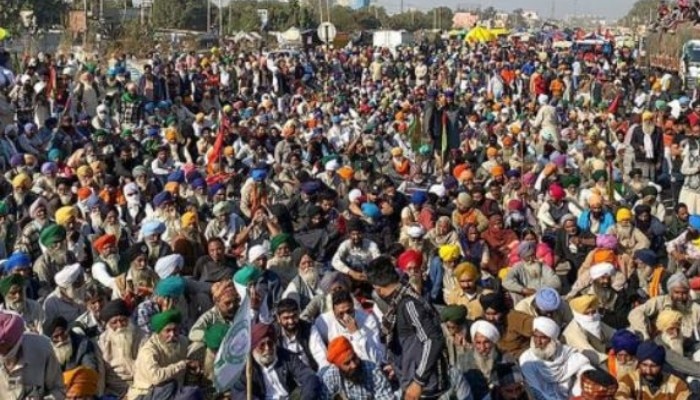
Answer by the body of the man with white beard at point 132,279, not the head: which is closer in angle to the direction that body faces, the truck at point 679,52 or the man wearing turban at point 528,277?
the man wearing turban

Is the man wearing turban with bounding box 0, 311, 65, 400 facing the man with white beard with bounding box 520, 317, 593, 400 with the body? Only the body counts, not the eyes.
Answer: no

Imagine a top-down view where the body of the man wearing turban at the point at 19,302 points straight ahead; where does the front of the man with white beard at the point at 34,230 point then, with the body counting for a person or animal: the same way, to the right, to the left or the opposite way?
the same way

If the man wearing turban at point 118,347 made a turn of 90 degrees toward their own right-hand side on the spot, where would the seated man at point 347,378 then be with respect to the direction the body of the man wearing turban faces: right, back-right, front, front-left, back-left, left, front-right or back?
back-left

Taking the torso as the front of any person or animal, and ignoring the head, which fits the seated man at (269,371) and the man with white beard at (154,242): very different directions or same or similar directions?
same or similar directions

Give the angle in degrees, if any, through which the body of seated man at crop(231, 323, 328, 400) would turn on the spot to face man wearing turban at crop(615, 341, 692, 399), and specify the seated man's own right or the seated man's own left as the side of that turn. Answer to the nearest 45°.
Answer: approximately 90° to the seated man's own left

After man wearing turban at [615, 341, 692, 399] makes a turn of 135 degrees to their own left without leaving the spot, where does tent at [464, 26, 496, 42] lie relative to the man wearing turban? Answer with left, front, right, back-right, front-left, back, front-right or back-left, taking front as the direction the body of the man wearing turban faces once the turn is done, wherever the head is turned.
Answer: front-left

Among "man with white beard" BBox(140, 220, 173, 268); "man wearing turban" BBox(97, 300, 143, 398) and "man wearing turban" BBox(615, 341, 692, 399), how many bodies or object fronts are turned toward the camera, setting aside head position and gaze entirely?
3

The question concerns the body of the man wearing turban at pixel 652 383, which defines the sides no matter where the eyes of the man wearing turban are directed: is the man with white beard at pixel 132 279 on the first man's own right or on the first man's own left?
on the first man's own right

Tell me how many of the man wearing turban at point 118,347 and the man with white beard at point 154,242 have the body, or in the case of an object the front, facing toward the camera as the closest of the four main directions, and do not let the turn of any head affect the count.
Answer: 2

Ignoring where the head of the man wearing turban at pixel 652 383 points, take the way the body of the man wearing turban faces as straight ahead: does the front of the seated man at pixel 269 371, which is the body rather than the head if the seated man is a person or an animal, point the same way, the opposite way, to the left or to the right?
the same way

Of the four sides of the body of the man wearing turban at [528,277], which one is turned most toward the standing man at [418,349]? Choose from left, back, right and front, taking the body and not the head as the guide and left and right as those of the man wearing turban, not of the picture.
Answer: front

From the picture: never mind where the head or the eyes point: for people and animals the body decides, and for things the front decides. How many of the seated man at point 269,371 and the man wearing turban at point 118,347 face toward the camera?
2

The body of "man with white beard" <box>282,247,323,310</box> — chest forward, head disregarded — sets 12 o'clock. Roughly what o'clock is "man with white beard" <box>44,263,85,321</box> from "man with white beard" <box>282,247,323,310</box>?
"man with white beard" <box>44,263,85,321</box> is roughly at 4 o'clock from "man with white beard" <box>282,247,323,310</box>.

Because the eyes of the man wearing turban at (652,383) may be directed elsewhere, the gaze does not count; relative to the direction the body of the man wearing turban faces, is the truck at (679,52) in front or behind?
behind

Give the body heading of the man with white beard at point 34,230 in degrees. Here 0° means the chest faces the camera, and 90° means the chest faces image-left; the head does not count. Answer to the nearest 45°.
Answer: approximately 315°

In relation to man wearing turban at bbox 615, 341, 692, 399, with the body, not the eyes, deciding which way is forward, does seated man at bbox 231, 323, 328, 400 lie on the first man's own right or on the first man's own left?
on the first man's own right

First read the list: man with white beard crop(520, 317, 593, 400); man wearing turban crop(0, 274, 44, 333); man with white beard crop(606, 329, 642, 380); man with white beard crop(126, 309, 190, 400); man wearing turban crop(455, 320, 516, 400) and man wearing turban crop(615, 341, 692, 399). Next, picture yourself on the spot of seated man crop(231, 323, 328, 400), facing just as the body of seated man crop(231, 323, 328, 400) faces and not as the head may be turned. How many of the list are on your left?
4

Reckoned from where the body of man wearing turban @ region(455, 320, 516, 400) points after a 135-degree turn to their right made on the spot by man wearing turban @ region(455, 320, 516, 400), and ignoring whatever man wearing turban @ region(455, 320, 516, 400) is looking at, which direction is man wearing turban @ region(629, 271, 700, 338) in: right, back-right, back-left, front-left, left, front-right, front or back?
right

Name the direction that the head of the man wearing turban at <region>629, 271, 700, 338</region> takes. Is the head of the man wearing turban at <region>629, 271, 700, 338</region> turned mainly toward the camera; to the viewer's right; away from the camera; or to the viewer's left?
toward the camera

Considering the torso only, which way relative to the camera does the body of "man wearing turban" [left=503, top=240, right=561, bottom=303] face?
toward the camera

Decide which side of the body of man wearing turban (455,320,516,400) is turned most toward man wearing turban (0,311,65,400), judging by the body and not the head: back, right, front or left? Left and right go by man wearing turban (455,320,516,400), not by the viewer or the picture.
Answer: right

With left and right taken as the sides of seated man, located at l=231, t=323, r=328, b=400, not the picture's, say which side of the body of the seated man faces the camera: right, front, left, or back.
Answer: front
